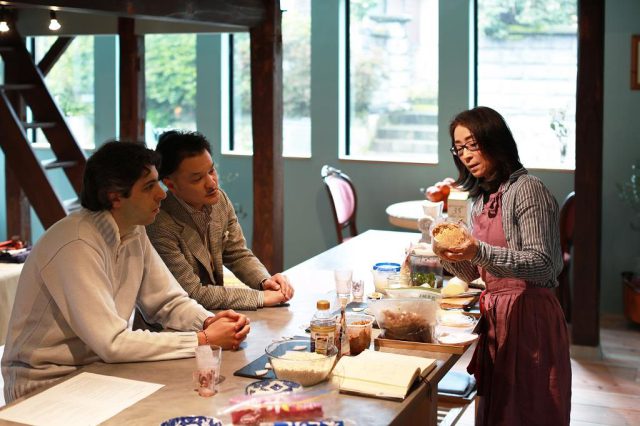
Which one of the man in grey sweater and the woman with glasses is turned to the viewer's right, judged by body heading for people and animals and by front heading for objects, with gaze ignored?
the man in grey sweater

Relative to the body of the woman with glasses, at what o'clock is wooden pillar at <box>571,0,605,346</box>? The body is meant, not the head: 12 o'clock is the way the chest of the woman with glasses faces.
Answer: The wooden pillar is roughly at 5 o'clock from the woman with glasses.

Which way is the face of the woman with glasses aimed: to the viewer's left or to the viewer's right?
to the viewer's left

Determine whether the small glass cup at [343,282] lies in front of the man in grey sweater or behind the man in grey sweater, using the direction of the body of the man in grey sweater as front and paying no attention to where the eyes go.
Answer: in front

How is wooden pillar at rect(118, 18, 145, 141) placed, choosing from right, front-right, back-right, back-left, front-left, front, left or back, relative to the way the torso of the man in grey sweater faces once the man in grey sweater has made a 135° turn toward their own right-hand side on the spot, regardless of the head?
back-right

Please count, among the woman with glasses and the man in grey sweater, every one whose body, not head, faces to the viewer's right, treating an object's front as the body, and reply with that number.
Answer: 1

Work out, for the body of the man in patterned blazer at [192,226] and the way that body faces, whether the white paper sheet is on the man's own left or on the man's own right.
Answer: on the man's own right

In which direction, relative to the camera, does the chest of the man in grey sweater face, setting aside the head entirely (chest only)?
to the viewer's right

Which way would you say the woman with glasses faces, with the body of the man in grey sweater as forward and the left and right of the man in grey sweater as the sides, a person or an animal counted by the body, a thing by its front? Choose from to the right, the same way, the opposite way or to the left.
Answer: the opposite way

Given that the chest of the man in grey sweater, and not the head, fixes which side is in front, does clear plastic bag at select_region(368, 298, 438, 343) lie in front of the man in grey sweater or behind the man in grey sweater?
in front

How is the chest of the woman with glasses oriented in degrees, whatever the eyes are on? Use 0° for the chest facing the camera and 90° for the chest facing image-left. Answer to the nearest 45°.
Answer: approximately 45°

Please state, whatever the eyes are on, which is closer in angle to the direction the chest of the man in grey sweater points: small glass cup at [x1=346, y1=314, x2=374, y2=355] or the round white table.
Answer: the small glass cup
